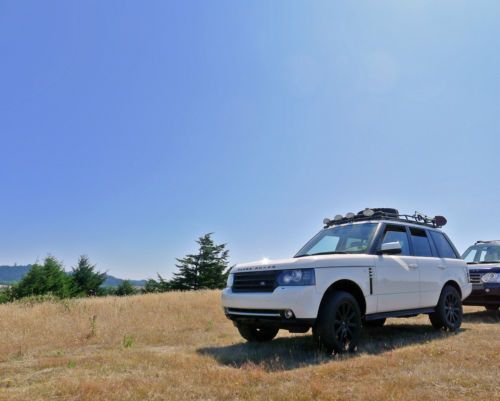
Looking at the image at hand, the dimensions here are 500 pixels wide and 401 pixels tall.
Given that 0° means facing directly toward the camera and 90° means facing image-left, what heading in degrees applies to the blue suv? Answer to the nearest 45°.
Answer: approximately 45°

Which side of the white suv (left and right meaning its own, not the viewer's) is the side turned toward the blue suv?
back

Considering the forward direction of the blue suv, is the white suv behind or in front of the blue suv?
in front

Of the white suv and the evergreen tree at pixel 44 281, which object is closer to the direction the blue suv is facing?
the white suv

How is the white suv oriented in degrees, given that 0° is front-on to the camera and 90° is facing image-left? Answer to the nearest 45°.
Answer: approximately 45°

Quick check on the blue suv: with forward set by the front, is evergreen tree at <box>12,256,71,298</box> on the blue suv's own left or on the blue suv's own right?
on the blue suv's own right

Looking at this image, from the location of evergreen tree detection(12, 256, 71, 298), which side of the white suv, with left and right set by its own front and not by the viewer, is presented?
right

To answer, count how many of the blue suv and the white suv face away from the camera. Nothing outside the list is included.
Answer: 0
